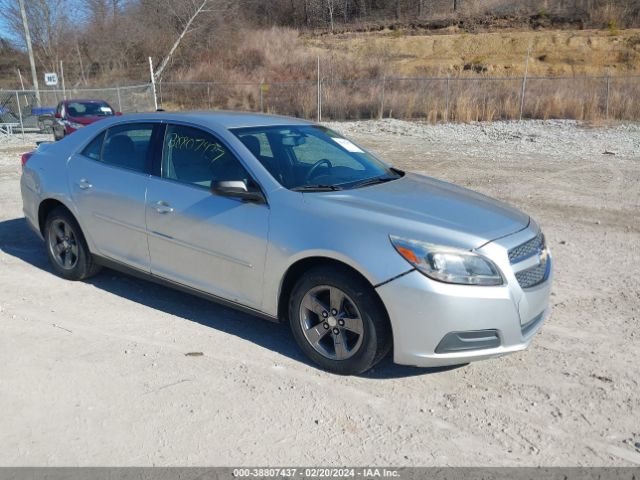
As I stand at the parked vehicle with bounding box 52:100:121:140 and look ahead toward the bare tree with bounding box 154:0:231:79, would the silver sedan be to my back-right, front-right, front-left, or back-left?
back-right

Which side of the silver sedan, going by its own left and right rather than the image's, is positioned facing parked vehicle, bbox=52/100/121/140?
back

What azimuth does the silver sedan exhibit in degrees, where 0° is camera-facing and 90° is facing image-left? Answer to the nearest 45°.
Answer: approximately 315°

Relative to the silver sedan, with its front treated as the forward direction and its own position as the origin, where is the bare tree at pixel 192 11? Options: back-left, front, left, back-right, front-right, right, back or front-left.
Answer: back-left

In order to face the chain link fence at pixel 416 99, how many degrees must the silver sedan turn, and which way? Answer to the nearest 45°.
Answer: approximately 135° to its left
